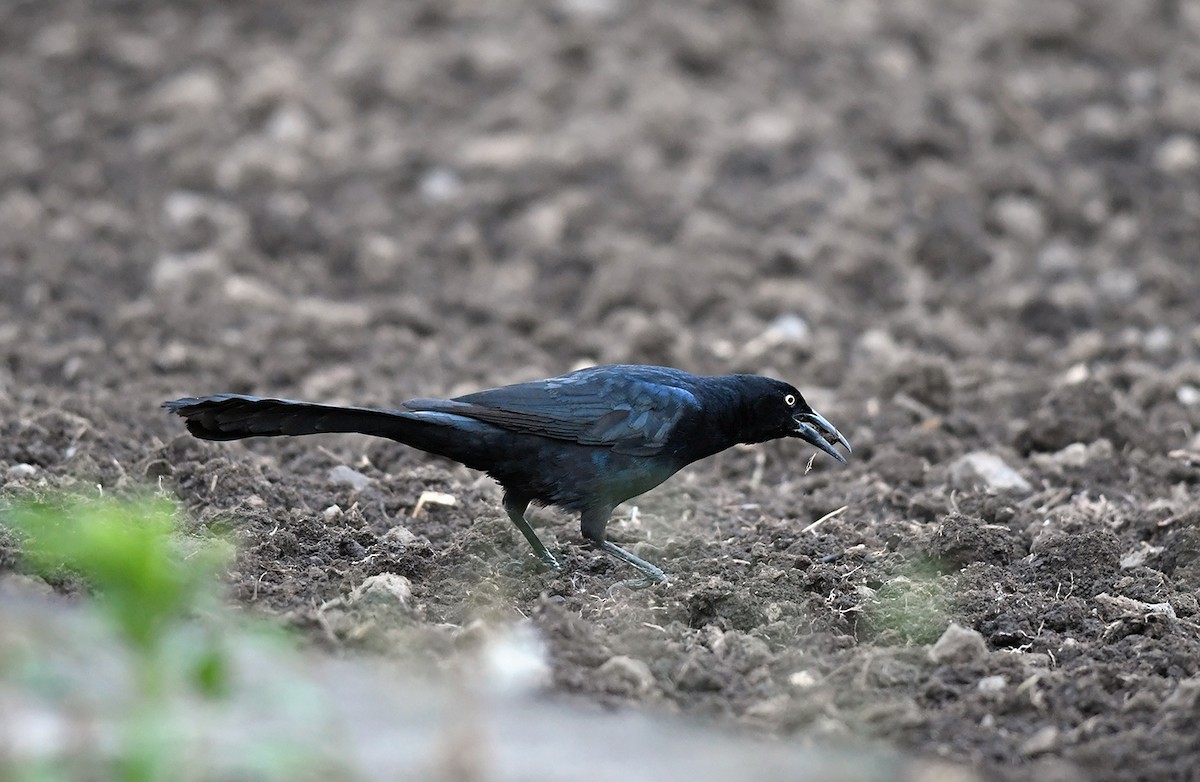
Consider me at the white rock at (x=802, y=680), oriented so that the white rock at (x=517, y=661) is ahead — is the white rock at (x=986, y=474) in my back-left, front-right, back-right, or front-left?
back-right

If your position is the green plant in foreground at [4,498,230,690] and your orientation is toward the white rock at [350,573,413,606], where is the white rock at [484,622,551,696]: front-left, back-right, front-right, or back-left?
front-right

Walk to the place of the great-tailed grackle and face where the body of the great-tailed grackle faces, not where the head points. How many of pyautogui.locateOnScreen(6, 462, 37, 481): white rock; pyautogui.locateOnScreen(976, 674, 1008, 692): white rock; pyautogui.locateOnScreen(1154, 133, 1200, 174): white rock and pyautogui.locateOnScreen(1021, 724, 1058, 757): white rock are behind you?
1

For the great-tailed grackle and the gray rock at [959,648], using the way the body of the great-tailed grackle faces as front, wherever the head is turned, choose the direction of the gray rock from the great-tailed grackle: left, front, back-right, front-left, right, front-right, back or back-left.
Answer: front-right

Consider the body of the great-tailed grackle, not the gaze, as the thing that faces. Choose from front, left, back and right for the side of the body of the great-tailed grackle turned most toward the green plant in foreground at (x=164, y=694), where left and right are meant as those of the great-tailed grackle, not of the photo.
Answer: right

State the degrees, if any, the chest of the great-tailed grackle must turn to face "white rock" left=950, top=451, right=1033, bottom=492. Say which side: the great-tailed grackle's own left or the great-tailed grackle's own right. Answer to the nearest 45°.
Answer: approximately 45° to the great-tailed grackle's own left

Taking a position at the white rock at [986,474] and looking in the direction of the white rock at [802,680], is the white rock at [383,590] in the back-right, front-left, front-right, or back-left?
front-right

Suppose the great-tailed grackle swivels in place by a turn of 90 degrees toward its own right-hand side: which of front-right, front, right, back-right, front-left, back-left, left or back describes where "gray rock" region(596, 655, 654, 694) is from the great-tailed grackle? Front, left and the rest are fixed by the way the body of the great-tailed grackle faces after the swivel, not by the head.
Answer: front

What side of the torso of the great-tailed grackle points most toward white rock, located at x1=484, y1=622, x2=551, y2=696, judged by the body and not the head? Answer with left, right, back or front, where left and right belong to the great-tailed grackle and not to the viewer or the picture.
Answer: right

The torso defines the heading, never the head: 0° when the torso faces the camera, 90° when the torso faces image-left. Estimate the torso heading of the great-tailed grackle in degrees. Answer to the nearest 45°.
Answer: approximately 270°

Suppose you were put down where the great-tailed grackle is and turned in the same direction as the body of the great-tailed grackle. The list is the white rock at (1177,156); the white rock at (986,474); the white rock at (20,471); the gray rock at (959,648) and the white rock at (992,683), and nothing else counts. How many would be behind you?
1

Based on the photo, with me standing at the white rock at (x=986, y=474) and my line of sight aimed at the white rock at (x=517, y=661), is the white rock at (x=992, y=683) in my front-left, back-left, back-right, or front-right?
front-left

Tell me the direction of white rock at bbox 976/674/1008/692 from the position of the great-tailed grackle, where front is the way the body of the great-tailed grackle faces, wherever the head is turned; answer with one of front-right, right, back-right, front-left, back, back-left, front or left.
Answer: front-right

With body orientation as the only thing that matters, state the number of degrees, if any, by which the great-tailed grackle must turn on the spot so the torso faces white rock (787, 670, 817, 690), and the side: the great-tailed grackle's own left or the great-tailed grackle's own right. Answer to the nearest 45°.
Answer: approximately 45° to the great-tailed grackle's own right

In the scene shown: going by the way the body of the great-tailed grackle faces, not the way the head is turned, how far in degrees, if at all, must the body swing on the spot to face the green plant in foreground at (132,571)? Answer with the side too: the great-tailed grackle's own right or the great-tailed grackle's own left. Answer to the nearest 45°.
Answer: approximately 90° to the great-tailed grackle's own right
